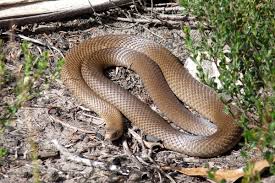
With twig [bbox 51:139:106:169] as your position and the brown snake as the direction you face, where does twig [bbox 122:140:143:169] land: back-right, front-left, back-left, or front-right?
front-right

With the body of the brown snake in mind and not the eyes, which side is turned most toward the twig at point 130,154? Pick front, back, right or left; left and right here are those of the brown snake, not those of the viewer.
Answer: front

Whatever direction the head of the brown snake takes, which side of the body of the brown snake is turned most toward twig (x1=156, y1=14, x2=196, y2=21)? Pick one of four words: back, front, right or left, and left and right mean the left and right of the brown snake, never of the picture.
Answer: back

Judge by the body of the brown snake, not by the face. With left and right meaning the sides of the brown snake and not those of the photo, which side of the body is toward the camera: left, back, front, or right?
front

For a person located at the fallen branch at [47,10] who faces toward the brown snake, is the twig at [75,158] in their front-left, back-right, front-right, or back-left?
front-right

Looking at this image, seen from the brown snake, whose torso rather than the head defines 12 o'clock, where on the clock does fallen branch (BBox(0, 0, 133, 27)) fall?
The fallen branch is roughly at 4 o'clock from the brown snake.

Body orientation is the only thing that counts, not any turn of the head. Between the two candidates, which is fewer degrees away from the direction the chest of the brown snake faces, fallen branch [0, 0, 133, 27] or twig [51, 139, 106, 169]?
the twig

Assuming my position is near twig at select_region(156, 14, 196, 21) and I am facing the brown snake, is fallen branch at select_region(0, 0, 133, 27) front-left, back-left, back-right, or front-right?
front-right

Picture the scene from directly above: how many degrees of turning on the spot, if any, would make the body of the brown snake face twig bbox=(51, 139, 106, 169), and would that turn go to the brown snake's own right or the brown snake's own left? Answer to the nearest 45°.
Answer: approximately 45° to the brown snake's own right

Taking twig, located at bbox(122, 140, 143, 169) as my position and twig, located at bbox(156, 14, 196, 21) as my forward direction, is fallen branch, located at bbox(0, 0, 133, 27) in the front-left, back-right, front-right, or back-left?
front-left

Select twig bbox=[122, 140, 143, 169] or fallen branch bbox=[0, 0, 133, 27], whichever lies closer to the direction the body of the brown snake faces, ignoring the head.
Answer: the twig
